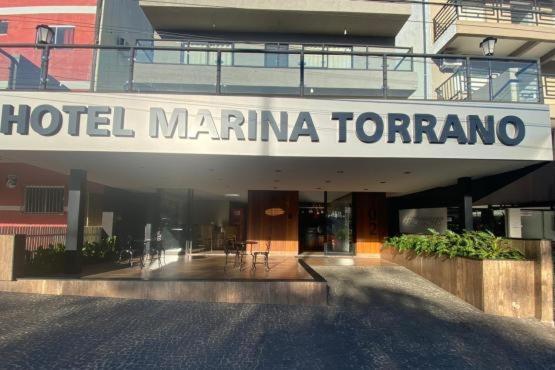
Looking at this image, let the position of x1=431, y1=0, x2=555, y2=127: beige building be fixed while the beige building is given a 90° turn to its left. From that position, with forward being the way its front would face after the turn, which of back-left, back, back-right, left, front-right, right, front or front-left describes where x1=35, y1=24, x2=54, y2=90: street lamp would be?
back-right

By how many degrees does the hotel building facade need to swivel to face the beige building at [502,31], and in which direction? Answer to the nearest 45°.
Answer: approximately 135° to its left

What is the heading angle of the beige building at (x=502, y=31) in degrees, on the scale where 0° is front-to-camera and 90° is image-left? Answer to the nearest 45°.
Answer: approximately 0°
